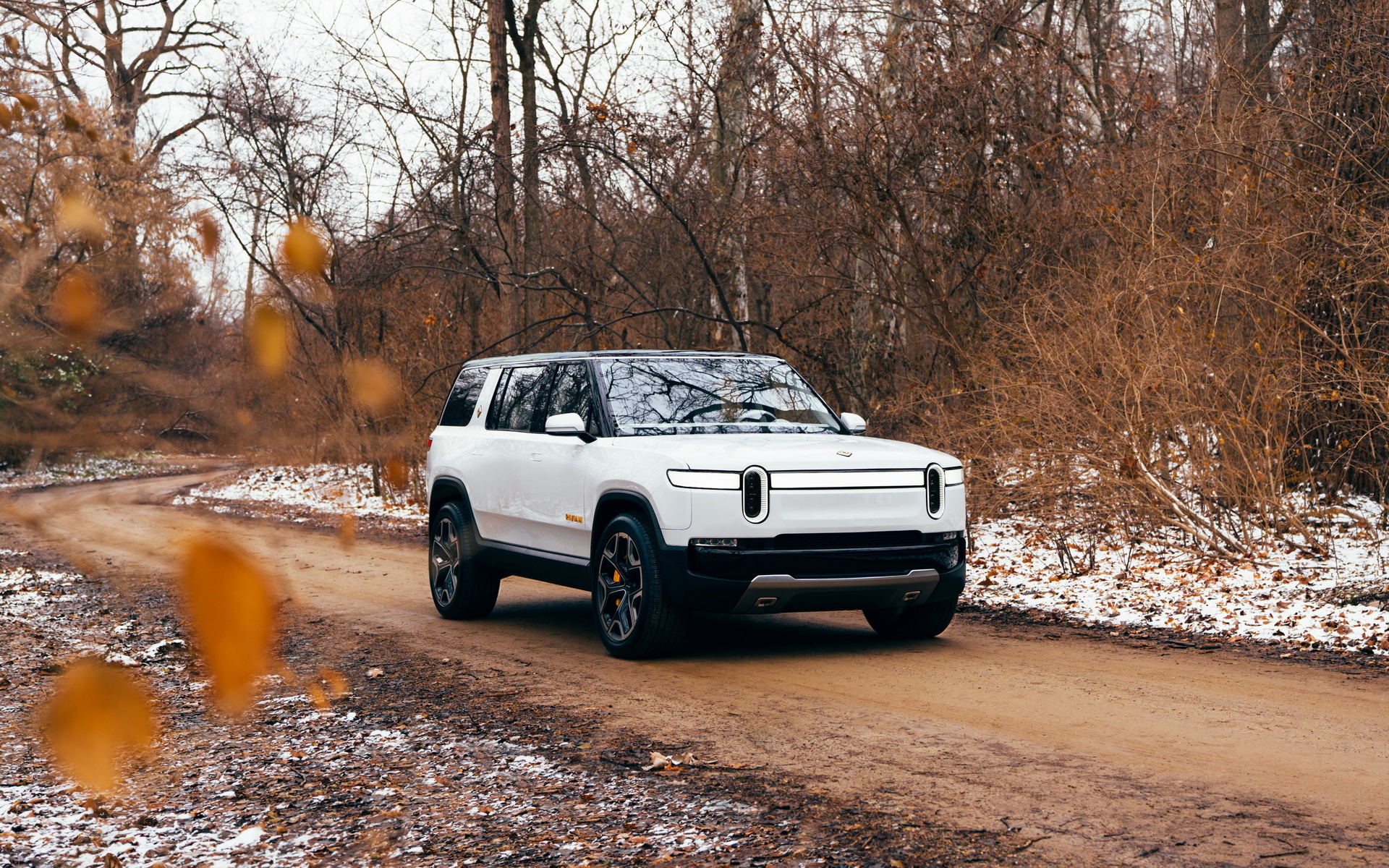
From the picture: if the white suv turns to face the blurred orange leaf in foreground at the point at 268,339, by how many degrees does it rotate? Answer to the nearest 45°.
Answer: approximately 45° to its right

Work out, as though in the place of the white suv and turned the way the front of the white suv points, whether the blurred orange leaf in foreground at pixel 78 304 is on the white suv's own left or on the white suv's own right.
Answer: on the white suv's own right

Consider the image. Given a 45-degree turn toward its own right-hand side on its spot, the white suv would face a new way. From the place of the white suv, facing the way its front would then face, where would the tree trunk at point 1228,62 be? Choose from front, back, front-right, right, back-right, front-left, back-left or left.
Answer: back-left

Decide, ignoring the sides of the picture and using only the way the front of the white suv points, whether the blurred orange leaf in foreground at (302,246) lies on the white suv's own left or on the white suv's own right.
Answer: on the white suv's own right

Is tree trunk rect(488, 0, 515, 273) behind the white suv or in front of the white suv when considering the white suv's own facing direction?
behind

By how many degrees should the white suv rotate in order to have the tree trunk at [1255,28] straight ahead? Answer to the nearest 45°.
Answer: approximately 90° to its left

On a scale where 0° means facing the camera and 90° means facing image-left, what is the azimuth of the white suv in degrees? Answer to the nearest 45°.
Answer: approximately 315°

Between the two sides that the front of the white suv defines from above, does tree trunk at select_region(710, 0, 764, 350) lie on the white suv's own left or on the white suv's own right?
on the white suv's own left

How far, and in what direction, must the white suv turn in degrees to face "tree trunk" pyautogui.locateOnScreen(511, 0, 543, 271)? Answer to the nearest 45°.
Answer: approximately 135° to its left
